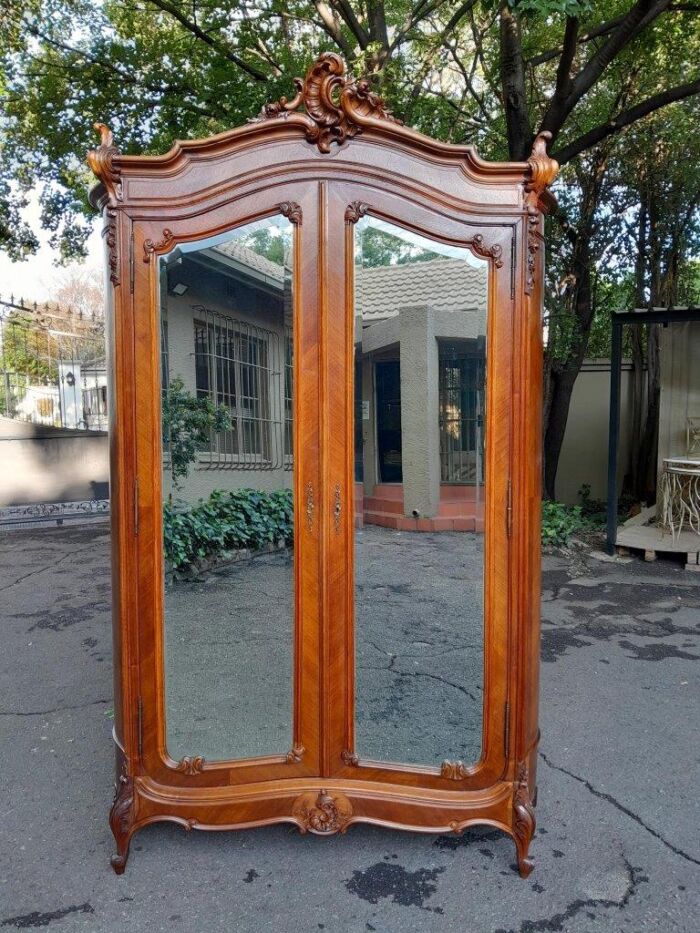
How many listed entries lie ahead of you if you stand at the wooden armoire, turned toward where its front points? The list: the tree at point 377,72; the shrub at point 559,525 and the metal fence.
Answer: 0

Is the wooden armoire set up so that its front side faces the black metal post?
no

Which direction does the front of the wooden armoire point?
toward the camera

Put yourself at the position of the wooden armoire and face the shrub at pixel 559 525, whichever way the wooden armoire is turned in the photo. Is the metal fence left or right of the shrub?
left

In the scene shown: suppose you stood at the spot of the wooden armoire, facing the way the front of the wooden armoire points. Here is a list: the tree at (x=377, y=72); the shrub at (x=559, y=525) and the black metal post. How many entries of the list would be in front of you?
0

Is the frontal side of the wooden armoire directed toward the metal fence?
no

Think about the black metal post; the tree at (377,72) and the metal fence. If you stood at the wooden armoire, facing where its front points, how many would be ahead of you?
0

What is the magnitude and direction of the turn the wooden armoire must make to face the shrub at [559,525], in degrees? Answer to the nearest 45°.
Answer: approximately 135° to its left

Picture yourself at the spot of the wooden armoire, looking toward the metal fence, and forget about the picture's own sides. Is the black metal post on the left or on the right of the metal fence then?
right

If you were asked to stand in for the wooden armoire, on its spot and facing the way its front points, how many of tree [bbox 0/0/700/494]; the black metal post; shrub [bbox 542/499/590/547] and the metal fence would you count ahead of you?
0

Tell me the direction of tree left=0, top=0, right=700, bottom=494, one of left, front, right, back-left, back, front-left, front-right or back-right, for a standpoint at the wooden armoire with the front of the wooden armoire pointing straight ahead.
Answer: back
